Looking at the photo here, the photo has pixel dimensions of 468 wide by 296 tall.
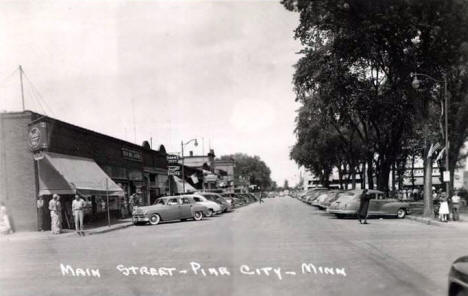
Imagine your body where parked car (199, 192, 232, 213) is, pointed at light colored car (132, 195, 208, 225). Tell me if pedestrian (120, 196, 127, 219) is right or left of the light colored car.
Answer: right

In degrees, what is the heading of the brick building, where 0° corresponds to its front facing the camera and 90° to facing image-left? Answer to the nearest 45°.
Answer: approximately 315°

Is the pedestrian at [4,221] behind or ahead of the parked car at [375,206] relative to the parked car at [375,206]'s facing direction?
behind

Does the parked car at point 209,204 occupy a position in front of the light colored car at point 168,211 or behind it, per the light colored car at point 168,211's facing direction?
behind

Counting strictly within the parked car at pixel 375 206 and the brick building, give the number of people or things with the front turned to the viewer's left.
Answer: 0

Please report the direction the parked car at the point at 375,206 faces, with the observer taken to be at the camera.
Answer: facing away from the viewer and to the right of the viewer

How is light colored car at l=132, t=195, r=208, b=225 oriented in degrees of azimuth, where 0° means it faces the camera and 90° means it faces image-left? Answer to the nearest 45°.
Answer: approximately 45°

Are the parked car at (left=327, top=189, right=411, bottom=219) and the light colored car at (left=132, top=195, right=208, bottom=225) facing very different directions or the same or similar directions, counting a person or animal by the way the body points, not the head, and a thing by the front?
very different directions

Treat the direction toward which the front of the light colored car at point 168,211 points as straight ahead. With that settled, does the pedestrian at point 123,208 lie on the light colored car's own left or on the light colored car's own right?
on the light colored car's own right

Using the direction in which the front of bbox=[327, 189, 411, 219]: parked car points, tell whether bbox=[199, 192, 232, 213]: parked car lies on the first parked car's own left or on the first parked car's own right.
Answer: on the first parked car's own left
